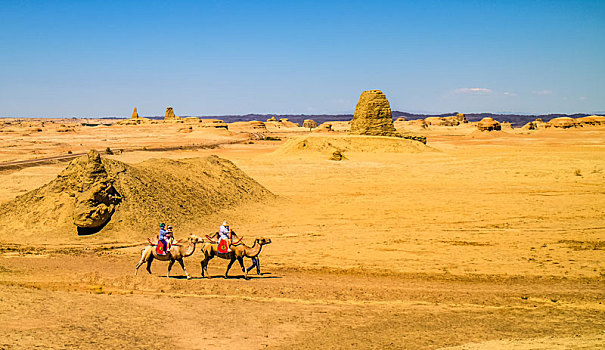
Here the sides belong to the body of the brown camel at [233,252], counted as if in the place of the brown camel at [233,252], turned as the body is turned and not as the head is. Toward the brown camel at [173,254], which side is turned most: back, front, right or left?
back

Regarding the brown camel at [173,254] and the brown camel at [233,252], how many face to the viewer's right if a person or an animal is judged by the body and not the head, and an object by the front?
2

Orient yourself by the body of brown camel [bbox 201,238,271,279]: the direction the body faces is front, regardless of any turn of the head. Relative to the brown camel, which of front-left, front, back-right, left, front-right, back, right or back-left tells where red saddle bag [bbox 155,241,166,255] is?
back

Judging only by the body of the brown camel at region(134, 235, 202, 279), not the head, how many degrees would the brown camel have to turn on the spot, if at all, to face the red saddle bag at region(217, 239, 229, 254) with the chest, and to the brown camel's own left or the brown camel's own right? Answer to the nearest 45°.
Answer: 0° — it already faces it

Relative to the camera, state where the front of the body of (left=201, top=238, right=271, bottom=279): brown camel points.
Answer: to the viewer's right

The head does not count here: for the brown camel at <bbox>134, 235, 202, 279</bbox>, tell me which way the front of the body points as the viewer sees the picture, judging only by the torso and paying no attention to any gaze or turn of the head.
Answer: to the viewer's right

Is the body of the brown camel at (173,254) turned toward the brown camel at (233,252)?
yes
